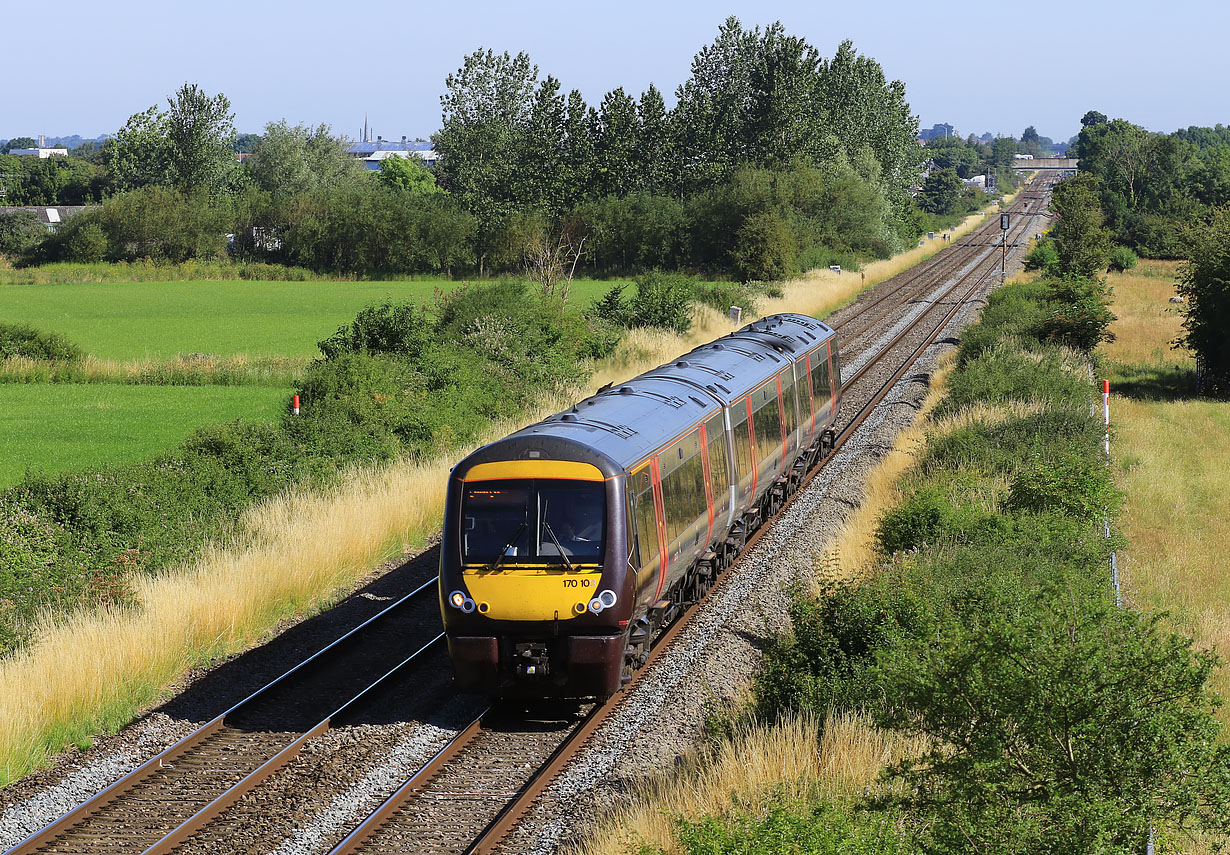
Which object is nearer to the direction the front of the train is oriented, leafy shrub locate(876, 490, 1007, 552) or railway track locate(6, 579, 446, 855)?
the railway track

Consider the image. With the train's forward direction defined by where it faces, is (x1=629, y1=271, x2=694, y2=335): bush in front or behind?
behind

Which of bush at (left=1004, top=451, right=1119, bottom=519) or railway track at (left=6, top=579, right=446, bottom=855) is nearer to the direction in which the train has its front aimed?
the railway track

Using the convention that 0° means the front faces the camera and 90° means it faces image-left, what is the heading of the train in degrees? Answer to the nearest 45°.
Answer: approximately 0°

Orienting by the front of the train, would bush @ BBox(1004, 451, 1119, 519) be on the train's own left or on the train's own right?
on the train's own left

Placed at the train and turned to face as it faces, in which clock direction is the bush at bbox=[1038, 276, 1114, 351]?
The bush is roughly at 7 o'clock from the train.

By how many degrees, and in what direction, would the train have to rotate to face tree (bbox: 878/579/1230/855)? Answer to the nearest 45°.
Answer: approximately 45° to its left
